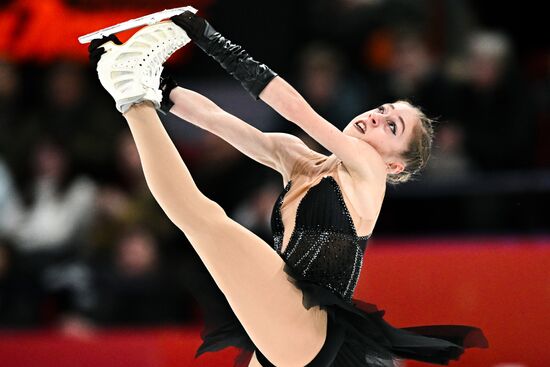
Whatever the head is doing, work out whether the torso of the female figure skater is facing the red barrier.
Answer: no

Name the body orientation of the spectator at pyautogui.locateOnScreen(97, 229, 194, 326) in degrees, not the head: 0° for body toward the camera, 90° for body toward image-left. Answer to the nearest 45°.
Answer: approximately 0°

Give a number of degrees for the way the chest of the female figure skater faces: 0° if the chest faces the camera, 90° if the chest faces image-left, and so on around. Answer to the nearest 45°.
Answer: approximately 45°
